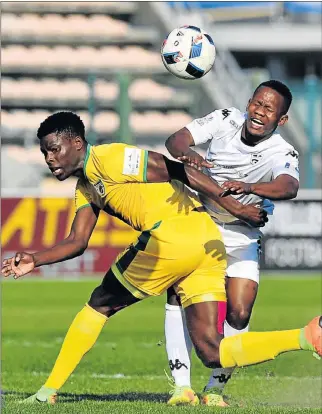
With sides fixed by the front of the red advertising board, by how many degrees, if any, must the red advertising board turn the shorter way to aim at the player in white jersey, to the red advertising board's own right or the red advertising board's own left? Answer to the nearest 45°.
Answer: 0° — it already faces them

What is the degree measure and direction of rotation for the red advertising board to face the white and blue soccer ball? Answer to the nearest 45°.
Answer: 0° — it already faces it

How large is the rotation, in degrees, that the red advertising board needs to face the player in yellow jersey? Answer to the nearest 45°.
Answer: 0° — it already faces them

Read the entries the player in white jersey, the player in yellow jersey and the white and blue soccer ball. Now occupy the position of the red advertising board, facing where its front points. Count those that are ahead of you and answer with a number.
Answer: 3

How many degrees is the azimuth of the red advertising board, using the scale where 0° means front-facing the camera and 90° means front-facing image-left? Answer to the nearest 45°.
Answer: approximately 0°
